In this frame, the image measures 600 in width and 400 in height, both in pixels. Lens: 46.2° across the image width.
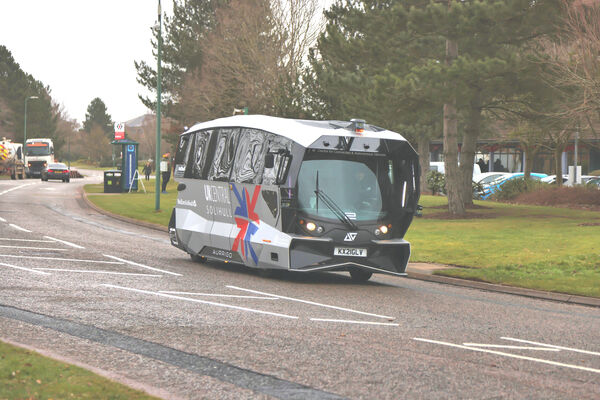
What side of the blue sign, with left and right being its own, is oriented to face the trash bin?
right

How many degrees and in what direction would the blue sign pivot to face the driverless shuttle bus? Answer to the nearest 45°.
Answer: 0° — it already faces it

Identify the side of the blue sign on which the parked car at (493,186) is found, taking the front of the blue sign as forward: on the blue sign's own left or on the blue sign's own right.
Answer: on the blue sign's own left

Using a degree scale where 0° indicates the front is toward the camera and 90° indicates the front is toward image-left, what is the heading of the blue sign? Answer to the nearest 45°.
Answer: approximately 0°

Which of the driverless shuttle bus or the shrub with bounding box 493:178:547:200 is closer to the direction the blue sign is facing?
the driverless shuttle bus

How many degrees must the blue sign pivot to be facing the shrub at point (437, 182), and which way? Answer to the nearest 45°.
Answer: approximately 90° to its left

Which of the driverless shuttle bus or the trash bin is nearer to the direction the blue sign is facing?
the driverless shuttle bus

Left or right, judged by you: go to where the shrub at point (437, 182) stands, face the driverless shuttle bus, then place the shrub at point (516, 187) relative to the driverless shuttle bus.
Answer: left

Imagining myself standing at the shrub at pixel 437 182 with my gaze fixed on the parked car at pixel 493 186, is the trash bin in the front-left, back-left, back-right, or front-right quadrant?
back-right

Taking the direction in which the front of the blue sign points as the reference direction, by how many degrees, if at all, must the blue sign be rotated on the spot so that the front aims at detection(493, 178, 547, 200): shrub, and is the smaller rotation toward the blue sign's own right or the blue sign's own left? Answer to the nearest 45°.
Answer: approximately 45° to the blue sign's own left
